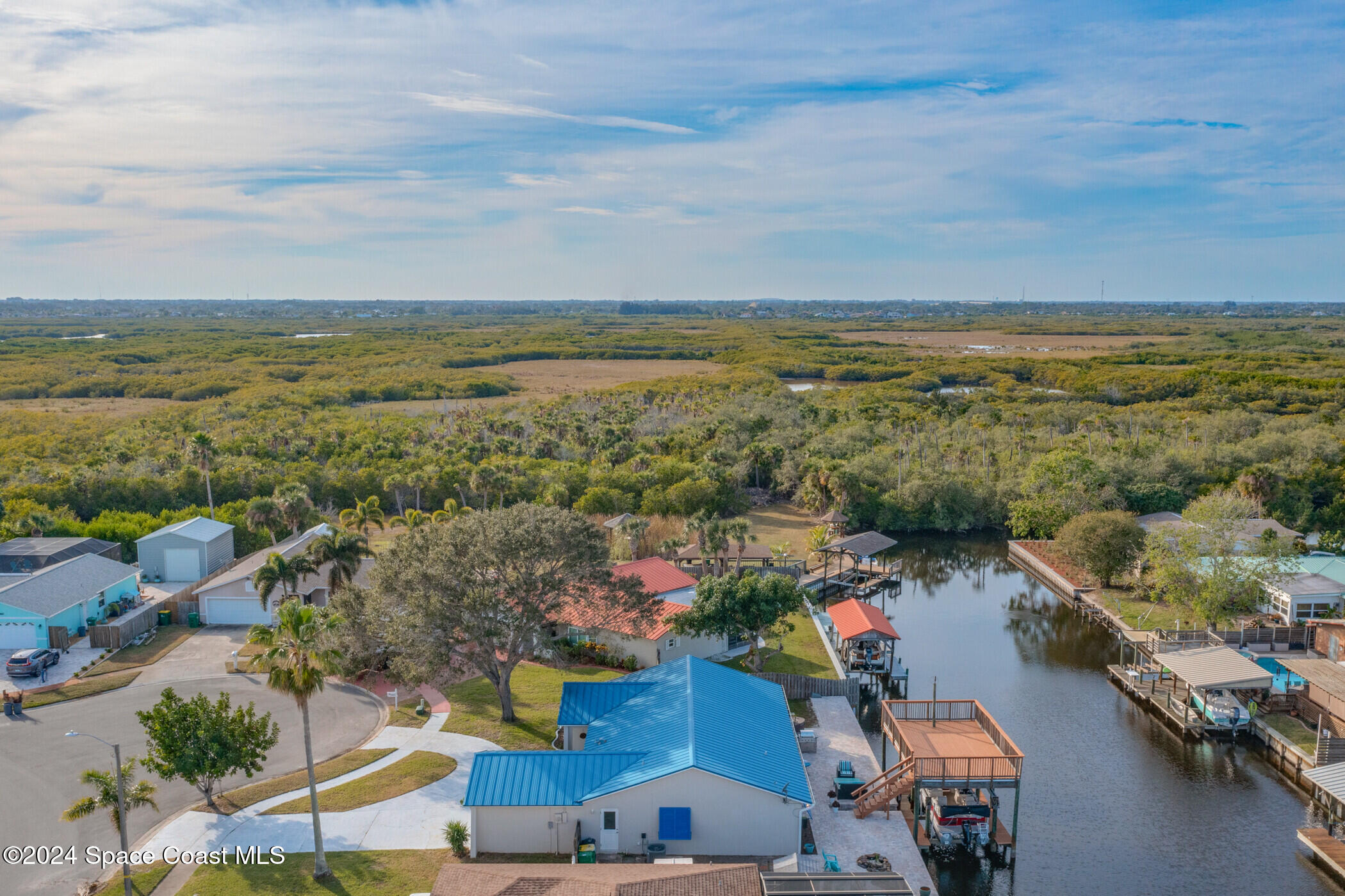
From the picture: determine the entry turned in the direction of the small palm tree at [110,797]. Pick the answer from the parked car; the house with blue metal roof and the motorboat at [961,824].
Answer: the house with blue metal roof

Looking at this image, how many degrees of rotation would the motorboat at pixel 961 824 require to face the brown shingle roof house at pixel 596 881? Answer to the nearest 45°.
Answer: approximately 135° to its left

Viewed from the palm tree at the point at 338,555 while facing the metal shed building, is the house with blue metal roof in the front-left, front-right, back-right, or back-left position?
back-left

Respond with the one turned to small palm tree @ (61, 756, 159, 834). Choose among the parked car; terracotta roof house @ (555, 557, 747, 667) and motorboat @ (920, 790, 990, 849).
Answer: the terracotta roof house

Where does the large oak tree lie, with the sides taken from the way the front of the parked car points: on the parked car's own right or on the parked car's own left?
on the parked car's own right

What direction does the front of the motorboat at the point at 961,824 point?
away from the camera

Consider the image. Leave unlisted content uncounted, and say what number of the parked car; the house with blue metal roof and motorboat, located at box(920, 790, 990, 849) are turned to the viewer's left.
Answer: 1

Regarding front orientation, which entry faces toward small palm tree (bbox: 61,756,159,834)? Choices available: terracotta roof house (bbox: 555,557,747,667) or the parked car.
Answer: the terracotta roof house

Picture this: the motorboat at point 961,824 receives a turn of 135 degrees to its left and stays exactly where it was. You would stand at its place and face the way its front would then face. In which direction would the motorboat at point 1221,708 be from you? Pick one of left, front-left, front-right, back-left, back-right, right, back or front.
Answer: back

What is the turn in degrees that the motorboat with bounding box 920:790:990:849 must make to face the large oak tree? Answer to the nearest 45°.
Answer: approximately 90° to its left

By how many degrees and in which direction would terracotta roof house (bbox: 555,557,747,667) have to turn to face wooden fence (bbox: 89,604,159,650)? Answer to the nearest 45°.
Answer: approximately 45° to its right

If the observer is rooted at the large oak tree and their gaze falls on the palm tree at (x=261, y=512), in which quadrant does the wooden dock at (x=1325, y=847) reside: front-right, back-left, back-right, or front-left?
back-right

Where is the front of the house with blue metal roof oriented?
to the viewer's left

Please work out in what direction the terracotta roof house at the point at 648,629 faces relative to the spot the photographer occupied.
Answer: facing the viewer and to the left of the viewer
